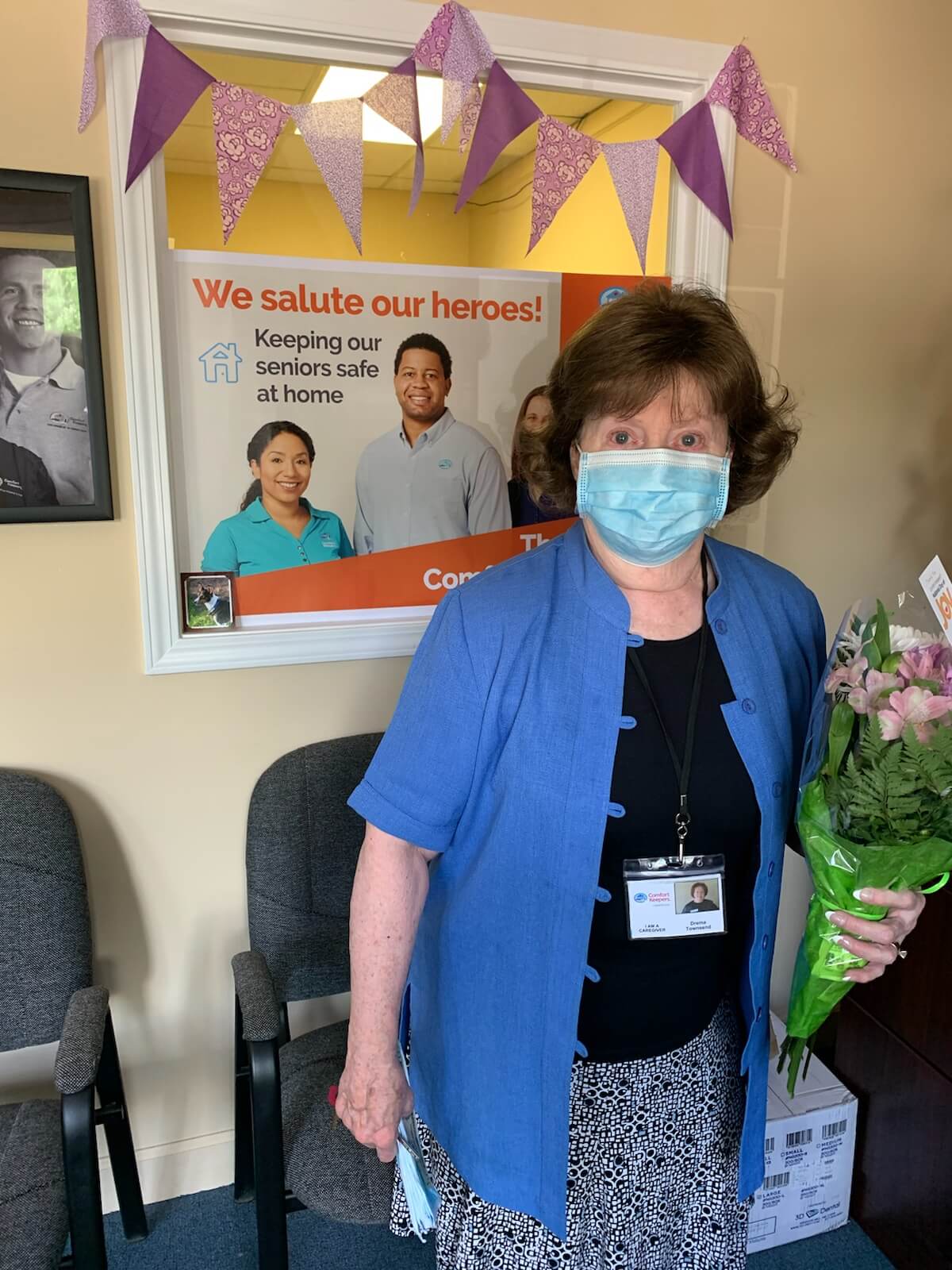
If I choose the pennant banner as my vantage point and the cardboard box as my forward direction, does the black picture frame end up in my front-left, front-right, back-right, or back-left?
back-right

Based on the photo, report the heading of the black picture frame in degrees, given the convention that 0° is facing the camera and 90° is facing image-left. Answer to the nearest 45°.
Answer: approximately 0°

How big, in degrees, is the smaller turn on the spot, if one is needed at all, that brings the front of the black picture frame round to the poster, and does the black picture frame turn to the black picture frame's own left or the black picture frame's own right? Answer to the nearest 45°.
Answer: approximately 90° to the black picture frame's own left
